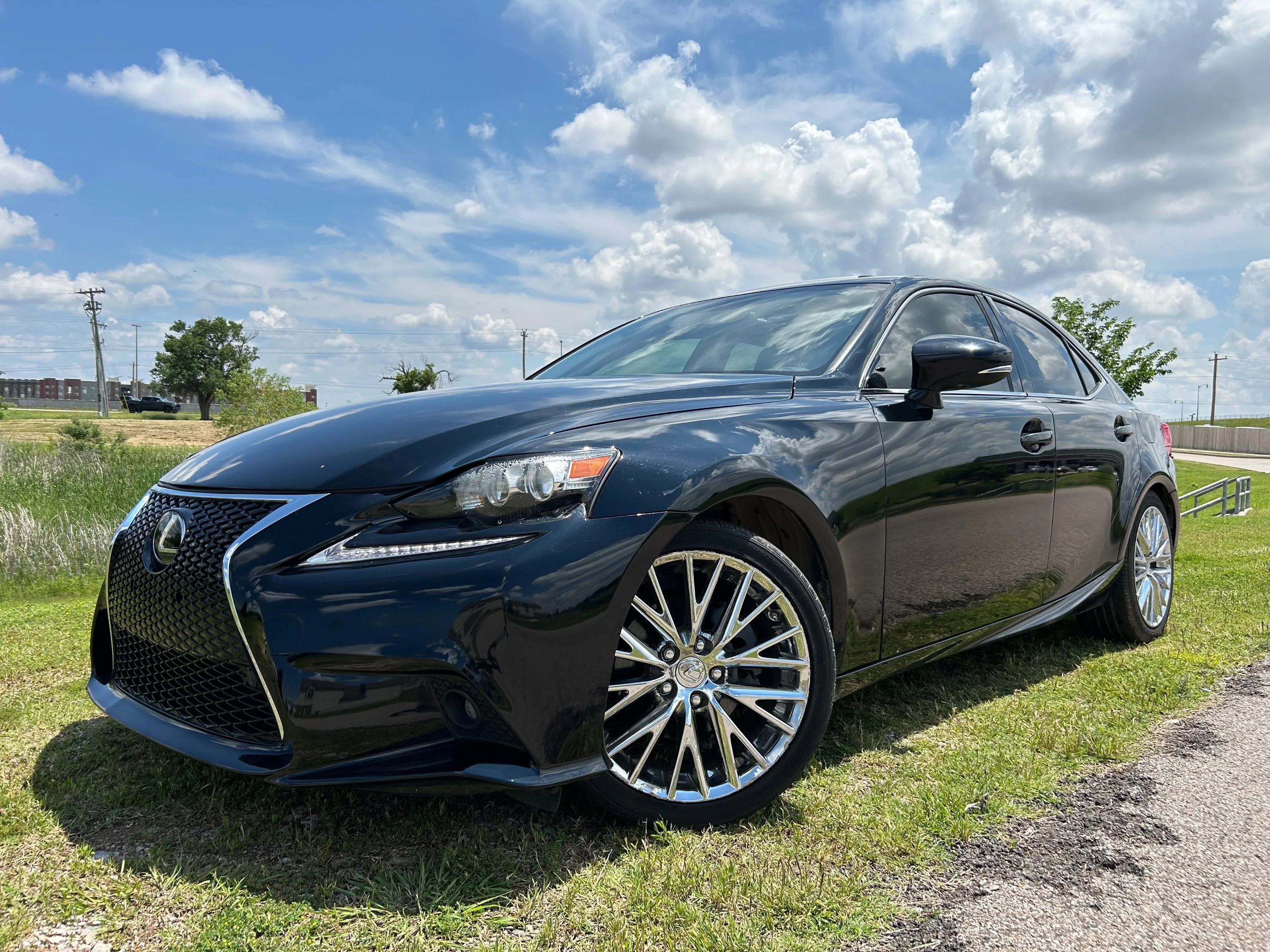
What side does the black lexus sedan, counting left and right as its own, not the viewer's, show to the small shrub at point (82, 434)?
right

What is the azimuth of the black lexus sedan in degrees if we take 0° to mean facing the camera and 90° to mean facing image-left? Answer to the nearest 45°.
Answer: approximately 45°

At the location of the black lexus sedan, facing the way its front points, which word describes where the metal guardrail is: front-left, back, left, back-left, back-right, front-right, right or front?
back
